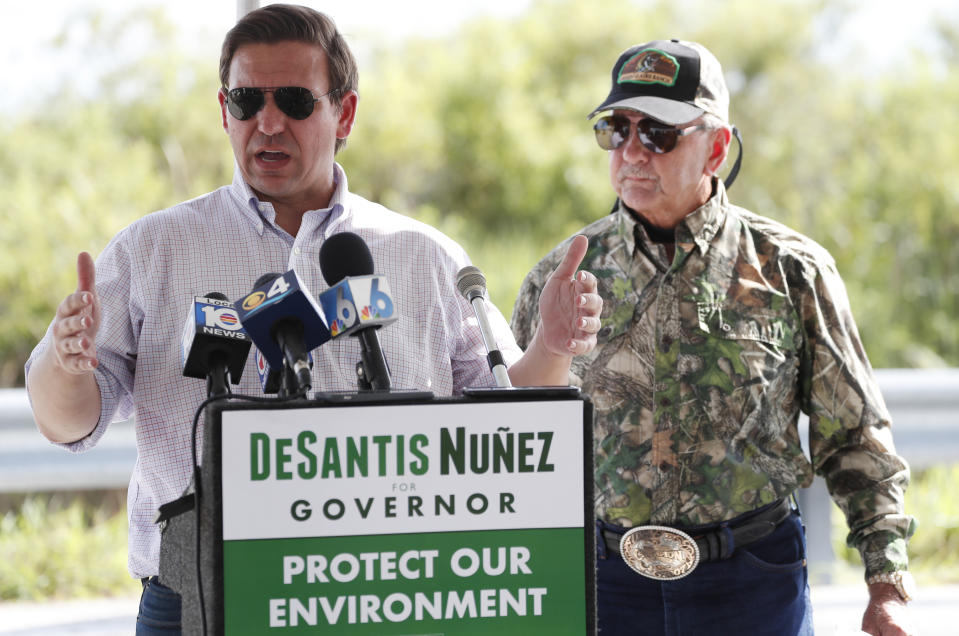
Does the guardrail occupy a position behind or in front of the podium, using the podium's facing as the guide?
behind

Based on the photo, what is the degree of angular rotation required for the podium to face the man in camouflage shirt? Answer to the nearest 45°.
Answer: approximately 135° to its left

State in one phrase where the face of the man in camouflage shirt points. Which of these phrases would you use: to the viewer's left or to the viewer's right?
to the viewer's left
